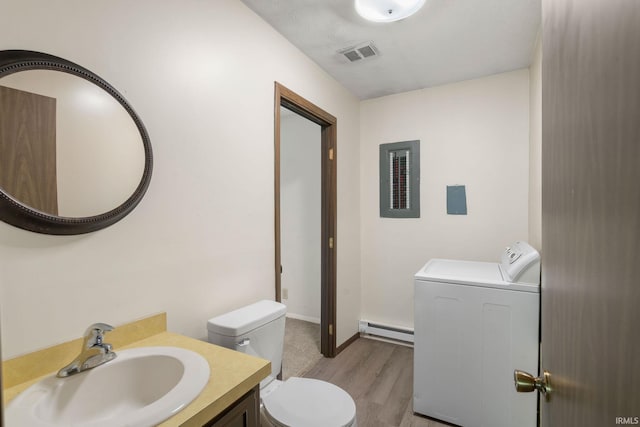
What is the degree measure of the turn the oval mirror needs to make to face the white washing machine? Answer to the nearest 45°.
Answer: approximately 45° to its left

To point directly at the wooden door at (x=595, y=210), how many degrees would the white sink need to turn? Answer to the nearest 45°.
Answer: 0° — it already faces it
